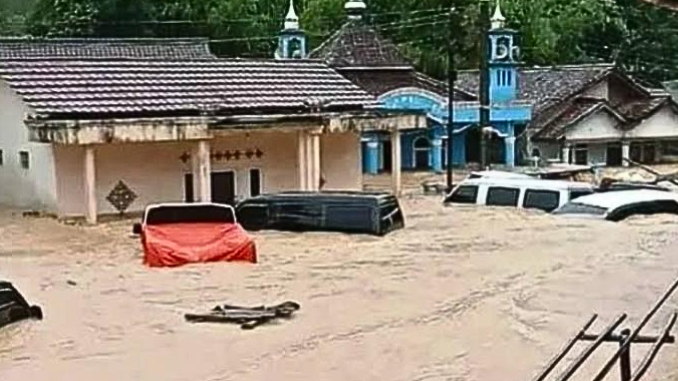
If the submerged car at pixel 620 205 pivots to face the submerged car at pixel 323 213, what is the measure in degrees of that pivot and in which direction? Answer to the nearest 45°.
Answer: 0° — it already faces it

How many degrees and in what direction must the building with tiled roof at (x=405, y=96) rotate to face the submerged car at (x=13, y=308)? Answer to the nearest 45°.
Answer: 0° — it already faces it

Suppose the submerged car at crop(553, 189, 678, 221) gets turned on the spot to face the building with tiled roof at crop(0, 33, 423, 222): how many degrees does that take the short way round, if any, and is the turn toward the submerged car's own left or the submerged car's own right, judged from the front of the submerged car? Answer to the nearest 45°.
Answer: approximately 45° to the submerged car's own right
